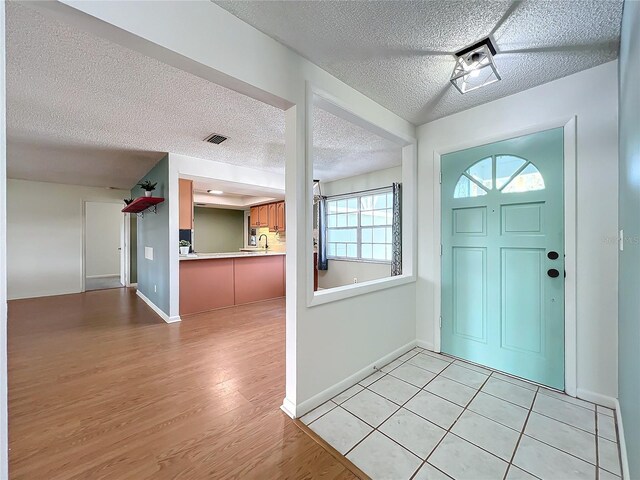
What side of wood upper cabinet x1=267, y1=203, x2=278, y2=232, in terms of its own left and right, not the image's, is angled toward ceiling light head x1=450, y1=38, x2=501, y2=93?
front

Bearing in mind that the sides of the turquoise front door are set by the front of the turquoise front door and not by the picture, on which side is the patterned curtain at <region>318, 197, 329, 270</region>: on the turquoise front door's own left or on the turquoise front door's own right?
on the turquoise front door's own right

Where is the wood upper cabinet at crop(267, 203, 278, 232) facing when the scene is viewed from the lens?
facing the viewer

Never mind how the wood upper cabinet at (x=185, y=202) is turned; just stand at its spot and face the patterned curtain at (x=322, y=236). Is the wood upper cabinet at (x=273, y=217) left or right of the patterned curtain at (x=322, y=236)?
left

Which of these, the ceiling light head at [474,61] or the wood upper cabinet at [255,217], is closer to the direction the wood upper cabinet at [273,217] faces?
the ceiling light head

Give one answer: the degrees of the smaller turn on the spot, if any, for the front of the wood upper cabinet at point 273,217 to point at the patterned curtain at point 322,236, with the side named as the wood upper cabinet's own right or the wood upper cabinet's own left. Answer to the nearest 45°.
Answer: approximately 45° to the wood upper cabinet's own left

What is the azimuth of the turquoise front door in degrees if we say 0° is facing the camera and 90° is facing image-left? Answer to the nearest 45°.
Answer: approximately 45°

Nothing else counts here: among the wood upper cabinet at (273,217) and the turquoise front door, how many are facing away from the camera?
0

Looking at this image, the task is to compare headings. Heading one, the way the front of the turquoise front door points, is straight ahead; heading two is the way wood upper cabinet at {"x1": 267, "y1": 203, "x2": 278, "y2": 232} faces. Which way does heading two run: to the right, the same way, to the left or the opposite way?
the same way

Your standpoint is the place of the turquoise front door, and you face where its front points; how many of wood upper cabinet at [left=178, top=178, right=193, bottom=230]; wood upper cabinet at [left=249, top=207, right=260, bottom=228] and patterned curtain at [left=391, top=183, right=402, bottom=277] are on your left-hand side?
0

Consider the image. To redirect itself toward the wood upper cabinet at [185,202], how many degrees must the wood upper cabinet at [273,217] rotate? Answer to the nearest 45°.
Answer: approximately 45° to its right

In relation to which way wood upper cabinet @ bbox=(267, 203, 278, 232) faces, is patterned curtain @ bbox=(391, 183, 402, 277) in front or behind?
in front

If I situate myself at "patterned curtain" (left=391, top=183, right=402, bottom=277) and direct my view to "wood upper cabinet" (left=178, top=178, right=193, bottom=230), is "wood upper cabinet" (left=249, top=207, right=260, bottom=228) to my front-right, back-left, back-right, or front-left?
front-right

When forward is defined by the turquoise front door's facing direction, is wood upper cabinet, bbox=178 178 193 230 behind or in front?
in front

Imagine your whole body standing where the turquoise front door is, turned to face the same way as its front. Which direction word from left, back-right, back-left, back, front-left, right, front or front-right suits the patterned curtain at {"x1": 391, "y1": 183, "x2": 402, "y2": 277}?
right
